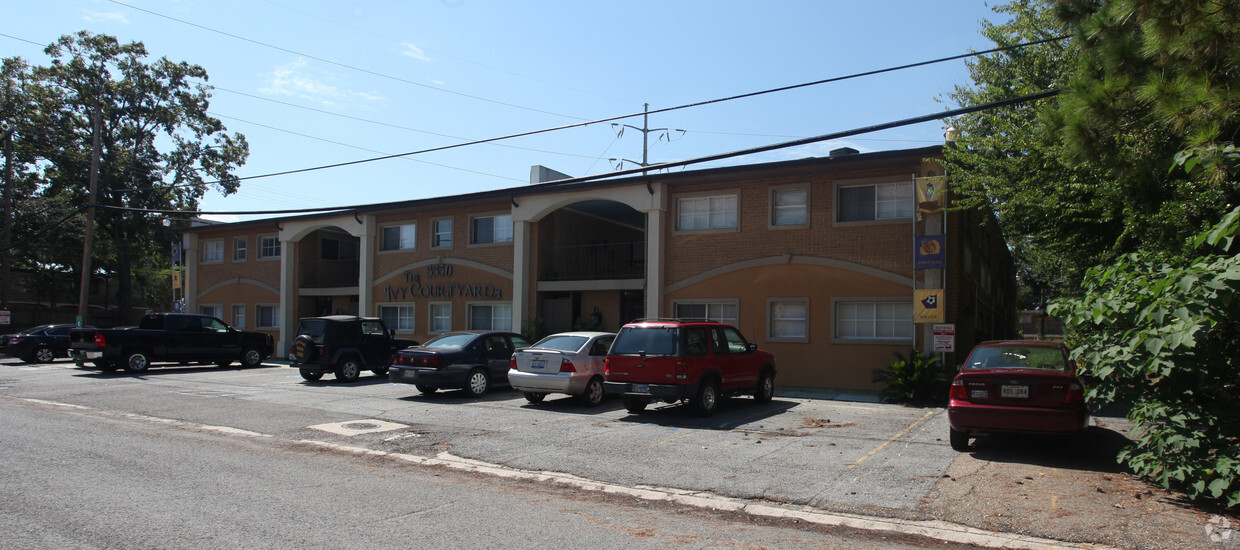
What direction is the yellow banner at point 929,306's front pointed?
toward the camera

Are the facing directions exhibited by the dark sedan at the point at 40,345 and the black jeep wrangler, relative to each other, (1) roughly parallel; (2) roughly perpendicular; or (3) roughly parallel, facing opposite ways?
roughly parallel

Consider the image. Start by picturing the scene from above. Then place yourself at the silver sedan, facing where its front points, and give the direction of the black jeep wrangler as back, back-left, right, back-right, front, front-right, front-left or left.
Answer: left

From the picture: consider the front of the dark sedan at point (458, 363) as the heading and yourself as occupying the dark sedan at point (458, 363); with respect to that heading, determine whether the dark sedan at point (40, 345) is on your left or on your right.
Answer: on your left

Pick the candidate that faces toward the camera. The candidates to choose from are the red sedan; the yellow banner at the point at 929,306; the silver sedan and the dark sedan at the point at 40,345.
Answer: the yellow banner

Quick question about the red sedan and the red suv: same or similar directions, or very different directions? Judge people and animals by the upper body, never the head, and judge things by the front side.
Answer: same or similar directions

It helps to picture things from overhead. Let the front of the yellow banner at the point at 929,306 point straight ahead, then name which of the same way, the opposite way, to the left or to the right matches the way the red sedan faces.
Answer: the opposite way

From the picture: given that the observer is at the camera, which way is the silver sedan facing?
facing away from the viewer and to the right of the viewer

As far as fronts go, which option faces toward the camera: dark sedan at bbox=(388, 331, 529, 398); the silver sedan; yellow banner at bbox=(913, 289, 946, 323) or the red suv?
the yellow banner

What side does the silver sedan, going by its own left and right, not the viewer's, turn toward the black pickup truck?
left

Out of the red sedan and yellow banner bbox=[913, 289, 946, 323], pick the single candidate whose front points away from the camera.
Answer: the red sedan

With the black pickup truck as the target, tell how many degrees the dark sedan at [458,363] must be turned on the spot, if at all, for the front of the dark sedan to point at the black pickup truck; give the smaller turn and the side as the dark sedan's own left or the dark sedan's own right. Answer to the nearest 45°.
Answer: approximately 90° to the dark sedan's own left

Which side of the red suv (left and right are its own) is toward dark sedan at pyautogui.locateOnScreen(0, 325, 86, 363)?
left

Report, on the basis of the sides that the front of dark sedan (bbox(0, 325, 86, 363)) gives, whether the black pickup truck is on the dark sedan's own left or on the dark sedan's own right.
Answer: on the dark sedan's own right

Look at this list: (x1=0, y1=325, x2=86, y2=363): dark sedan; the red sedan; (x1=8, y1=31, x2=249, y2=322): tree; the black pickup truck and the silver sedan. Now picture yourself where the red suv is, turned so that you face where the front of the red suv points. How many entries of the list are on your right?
1

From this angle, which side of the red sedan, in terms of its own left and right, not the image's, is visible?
back

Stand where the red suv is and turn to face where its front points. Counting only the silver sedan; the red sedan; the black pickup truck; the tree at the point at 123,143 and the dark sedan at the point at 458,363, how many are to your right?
1

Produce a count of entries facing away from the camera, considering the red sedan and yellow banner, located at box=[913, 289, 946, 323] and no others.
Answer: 1
